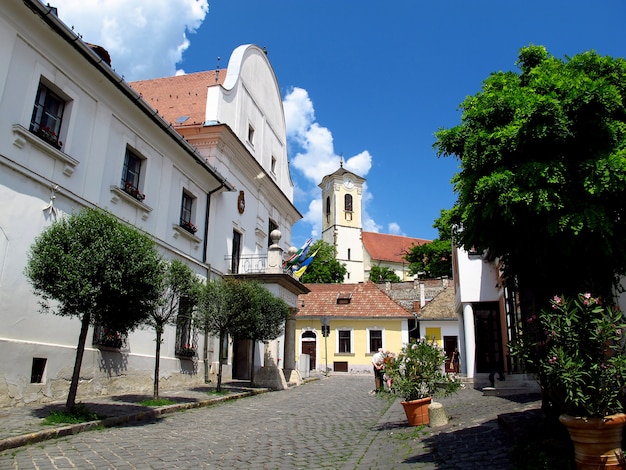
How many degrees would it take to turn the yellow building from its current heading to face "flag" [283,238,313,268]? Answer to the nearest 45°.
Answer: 0° — it already faces it

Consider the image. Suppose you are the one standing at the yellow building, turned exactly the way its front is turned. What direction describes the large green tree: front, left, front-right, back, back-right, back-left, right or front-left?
front

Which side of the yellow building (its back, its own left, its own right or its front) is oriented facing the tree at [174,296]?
front

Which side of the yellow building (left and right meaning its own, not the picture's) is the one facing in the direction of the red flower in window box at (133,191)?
front

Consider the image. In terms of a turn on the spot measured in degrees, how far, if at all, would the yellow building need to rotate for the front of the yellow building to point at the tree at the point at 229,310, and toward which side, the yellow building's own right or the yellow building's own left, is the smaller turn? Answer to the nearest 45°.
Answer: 0° — it already faces it

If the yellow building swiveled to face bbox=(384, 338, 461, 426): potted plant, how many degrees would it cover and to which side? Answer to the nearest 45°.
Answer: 0° — it already faces it

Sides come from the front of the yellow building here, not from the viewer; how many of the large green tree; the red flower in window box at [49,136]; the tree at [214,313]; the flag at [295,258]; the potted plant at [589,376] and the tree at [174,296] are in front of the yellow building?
6

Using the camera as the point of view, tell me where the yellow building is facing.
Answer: facing the viewer

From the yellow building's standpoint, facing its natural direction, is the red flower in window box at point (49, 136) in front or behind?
in front

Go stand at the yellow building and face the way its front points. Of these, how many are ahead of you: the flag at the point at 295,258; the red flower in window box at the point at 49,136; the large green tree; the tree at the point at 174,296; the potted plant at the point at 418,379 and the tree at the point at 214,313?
6
